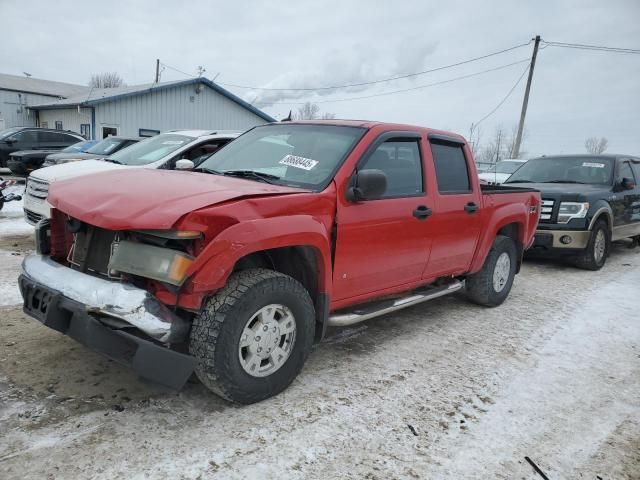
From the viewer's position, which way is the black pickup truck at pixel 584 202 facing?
facing the viewer and to the left of the viewer

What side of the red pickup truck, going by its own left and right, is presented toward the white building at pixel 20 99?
right

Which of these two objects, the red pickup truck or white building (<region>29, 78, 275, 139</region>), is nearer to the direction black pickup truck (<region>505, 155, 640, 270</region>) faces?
the red pickup truck

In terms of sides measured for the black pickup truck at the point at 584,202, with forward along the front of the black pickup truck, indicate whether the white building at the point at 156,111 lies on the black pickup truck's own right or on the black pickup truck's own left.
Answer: on the black pickup truck's own right

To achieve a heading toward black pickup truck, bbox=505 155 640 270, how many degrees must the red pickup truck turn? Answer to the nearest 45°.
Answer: approximately 180°

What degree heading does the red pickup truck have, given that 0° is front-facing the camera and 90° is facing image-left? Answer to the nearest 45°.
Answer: approximately 45°

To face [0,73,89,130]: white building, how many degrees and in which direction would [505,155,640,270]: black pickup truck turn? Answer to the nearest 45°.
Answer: approximately 45° to its right

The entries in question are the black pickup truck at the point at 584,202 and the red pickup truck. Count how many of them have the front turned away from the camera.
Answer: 0

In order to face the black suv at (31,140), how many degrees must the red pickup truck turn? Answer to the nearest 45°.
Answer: approximately 90° to its right

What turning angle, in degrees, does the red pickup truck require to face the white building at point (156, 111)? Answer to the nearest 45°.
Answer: approximately 135° to its right
